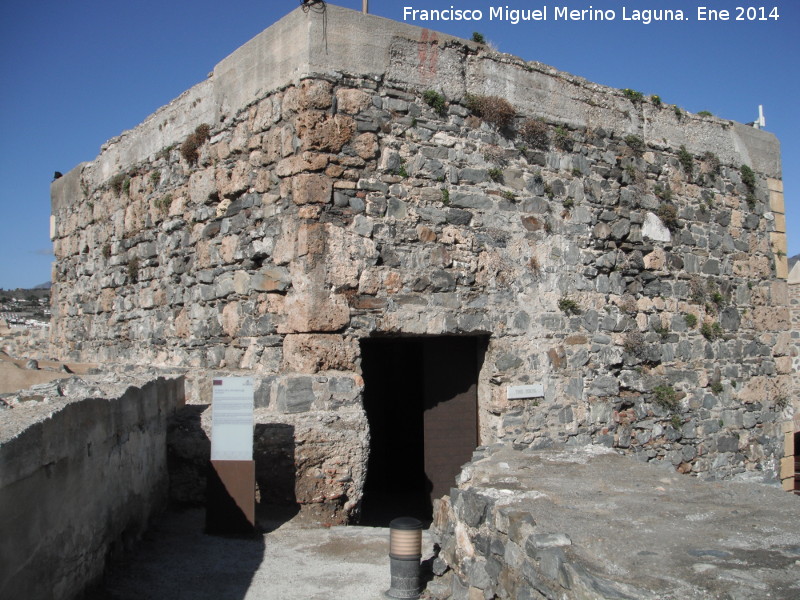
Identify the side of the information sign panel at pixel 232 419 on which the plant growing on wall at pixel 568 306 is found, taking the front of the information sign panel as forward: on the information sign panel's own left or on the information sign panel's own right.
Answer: on the information sign panel's own left

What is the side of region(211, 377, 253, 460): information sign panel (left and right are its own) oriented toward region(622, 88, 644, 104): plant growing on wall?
left

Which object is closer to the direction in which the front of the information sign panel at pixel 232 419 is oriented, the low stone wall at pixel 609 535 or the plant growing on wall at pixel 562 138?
the low stone wall

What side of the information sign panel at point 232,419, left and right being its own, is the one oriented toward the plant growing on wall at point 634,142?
left

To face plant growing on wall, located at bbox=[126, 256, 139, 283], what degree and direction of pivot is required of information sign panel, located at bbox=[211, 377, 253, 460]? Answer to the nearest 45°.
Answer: approximately 180°

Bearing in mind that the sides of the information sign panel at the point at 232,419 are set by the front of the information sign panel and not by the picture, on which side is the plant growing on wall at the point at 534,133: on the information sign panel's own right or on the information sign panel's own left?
on the information sign panel's own left

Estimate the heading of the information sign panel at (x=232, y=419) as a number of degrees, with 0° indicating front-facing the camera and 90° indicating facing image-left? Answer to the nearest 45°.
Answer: approximately 0°

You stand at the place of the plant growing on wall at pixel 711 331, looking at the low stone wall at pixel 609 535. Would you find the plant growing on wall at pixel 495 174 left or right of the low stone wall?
right

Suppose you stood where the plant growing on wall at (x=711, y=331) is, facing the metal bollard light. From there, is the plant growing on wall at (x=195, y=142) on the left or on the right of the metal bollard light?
right
